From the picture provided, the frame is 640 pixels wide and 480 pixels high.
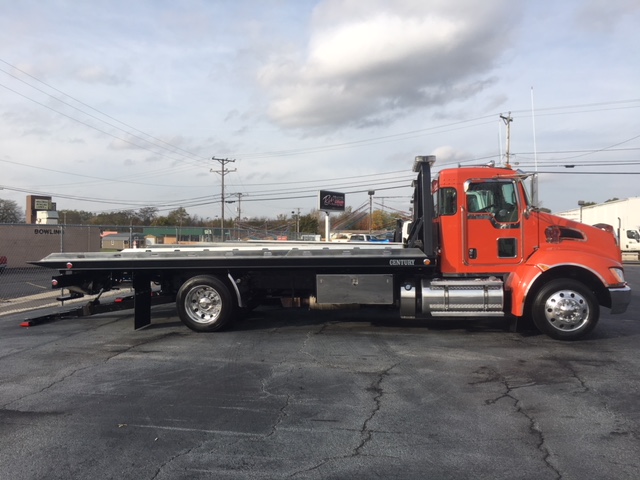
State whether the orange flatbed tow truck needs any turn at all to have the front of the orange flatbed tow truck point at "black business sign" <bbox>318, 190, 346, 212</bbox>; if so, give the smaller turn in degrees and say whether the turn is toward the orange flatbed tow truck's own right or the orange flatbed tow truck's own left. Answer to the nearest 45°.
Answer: approximately 90° to the orange flatbed tow truck's own left

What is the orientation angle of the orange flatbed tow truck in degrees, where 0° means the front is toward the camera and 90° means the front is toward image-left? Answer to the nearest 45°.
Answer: approximately 270°
